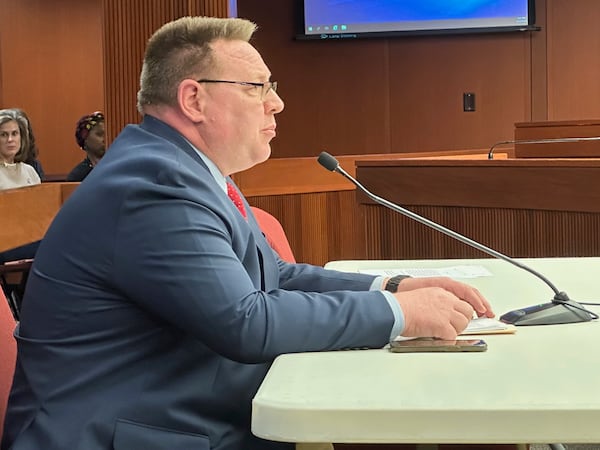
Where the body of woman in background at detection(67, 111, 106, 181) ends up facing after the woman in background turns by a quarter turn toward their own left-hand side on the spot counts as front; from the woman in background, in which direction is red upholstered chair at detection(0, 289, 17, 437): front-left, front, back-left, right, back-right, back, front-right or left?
back-right

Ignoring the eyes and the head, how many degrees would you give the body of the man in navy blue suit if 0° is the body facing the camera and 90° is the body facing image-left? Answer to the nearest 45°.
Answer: approximately 270°

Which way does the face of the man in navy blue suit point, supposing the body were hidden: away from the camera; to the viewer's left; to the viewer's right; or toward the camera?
to the viewer's right

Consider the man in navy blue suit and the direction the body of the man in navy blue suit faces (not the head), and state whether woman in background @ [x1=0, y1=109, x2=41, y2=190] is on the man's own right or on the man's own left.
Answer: on the man's own left

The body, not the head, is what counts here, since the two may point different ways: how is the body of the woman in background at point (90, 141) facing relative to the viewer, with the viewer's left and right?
facing the viewer and to the right of the viewer
